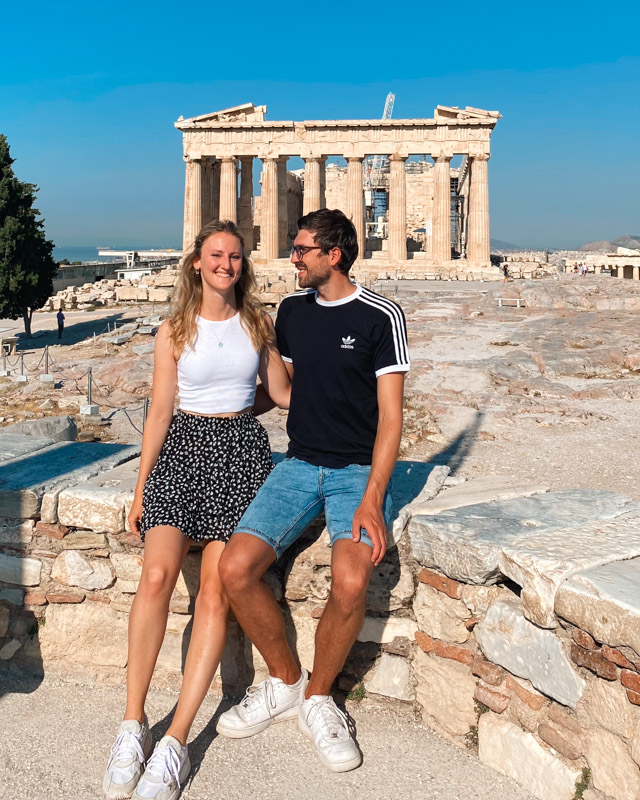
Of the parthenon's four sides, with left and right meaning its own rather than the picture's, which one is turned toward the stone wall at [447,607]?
front

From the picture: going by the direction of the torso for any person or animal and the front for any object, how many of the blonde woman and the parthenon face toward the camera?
2

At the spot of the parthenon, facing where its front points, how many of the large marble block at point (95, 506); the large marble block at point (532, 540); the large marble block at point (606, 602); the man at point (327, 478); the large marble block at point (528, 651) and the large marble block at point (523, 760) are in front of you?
6

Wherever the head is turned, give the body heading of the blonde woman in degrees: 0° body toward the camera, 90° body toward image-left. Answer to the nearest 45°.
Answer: approximately 0°

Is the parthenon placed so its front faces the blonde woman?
yes

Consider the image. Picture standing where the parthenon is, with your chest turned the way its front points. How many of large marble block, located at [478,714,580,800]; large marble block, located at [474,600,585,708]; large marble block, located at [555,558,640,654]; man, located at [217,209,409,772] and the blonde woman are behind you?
0

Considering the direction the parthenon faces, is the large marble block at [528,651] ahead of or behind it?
ahead

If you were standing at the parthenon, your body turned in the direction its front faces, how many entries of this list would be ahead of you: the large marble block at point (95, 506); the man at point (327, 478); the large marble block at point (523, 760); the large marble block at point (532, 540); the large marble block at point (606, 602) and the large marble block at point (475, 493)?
6

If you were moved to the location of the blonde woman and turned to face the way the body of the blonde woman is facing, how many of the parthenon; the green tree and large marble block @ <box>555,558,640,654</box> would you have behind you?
2

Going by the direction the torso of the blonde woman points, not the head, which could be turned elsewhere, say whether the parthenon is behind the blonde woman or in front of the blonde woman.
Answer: behind

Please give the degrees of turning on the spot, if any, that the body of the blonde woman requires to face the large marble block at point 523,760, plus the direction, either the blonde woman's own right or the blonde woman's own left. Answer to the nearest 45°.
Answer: approximately 45° to the blonde woman's own left

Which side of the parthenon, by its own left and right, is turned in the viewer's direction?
front

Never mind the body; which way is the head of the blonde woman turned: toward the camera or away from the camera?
toward the camera

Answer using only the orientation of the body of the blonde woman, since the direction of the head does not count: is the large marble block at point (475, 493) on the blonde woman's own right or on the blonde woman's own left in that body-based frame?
on the blonde woman's own left

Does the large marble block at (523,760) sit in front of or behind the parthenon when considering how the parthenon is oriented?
in front

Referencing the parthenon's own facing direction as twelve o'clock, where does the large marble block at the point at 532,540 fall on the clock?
The large marble block is roughly at 12 o'clock from the parthenon.

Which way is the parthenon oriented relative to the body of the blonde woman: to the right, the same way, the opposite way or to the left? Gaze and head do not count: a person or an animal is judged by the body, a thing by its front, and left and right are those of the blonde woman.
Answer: the same way
